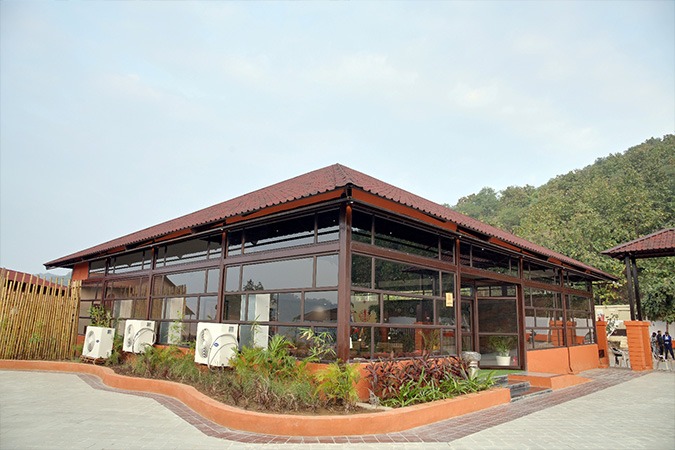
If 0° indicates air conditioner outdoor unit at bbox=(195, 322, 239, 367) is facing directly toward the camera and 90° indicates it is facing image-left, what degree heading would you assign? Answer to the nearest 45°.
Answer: approximately 45°

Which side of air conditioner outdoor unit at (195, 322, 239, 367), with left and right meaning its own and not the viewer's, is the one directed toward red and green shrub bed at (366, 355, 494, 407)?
left

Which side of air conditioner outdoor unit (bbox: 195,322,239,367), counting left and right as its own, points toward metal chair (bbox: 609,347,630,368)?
back

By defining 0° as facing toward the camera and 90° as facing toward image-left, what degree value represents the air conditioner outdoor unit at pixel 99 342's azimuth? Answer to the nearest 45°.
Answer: approximately 45°

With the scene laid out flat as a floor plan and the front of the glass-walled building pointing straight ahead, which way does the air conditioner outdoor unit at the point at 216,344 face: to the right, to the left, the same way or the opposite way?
to the right

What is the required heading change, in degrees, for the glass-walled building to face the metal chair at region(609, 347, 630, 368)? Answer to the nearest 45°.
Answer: approximately 90° to its left

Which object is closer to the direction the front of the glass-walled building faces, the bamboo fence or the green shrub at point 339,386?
the green shrub

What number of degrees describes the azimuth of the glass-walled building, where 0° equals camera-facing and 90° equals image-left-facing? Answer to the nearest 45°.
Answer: approximately 315°

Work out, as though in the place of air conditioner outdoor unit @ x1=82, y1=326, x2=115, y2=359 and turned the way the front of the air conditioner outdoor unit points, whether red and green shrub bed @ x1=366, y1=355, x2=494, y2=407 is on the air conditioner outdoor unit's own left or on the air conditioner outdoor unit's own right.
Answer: on the air conditioner outdoor unit's own left
